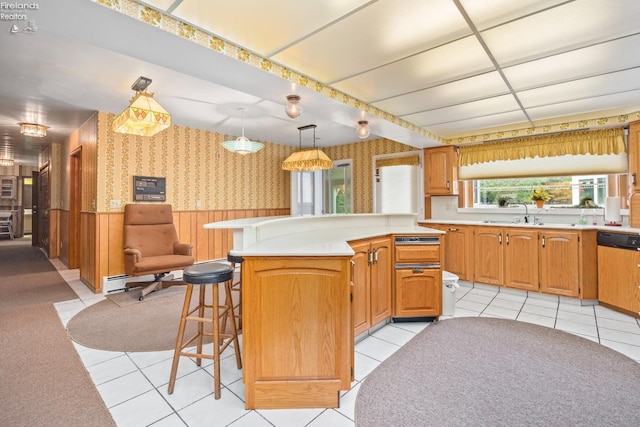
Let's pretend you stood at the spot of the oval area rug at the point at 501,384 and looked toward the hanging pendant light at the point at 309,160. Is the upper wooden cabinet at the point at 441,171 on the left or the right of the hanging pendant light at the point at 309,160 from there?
right

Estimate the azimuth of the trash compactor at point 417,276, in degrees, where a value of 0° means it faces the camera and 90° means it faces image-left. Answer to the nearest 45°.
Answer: approximately 0°

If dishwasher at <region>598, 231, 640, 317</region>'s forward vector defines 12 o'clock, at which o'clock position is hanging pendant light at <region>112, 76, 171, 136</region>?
The hanging pendant light is roughly at 12 o'clock from the dishwasher.

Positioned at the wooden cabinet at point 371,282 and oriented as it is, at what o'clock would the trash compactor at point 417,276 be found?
The trash compactor is roughly at 9 o'clock from the wooden cabinet.

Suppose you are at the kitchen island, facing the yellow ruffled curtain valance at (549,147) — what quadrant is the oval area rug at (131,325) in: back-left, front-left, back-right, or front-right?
back-left

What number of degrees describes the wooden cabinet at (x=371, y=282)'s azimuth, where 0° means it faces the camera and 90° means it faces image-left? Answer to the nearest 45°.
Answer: approximately 315°

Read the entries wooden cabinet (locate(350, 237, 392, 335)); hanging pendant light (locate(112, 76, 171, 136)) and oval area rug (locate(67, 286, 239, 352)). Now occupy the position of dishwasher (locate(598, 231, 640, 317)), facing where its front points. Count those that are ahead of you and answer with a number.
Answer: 3
